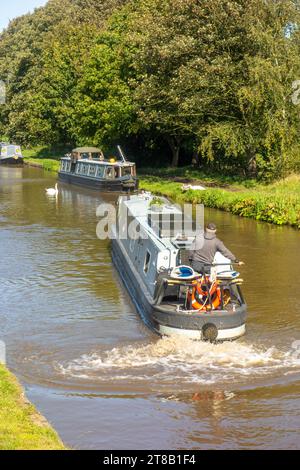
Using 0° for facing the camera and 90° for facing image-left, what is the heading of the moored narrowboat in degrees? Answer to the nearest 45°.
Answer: approximately 315°

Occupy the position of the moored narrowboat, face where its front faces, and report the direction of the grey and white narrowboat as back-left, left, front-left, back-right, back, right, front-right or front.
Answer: front-right
